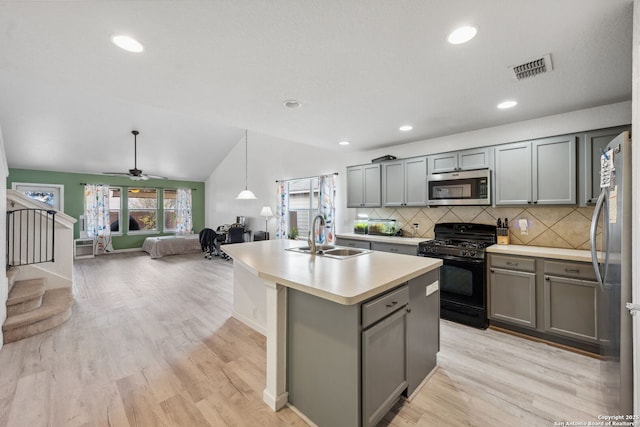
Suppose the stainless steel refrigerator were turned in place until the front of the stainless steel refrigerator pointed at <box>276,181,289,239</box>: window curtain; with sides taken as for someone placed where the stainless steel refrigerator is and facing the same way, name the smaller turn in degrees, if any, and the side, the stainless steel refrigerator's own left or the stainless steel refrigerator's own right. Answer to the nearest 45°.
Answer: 0° — it already faces it

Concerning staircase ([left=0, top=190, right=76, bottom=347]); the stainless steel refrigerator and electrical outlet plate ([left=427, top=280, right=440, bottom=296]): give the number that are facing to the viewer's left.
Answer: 1

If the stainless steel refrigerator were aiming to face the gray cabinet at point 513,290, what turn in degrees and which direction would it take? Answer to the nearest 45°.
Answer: approximately 45° to its right

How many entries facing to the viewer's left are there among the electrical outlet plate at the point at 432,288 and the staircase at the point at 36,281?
0

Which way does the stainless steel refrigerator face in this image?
to the viewer's left

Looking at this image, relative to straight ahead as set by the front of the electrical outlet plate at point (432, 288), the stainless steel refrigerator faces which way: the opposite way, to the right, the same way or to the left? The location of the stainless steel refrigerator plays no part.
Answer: the opposite way

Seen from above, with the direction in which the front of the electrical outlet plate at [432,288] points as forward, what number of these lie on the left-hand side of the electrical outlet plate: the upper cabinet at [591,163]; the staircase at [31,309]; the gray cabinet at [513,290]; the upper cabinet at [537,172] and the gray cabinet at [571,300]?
4

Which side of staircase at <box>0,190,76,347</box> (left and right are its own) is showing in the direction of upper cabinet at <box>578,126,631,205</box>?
front

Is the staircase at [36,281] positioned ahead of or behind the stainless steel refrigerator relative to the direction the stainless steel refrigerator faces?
ahead

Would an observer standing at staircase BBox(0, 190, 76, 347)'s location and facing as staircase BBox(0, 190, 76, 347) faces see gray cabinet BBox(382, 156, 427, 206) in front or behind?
in front

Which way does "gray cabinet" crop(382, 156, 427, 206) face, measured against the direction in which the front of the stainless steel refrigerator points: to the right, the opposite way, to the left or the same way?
to the left
